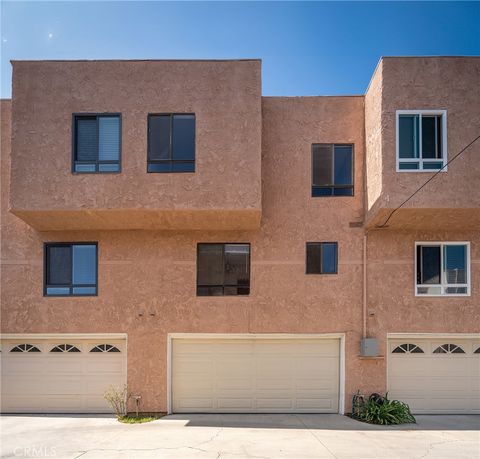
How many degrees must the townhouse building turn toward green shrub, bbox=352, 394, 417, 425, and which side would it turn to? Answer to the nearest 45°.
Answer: approximately 90° to its left

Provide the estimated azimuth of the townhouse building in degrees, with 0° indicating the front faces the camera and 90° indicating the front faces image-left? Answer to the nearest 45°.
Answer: approximately 0°
